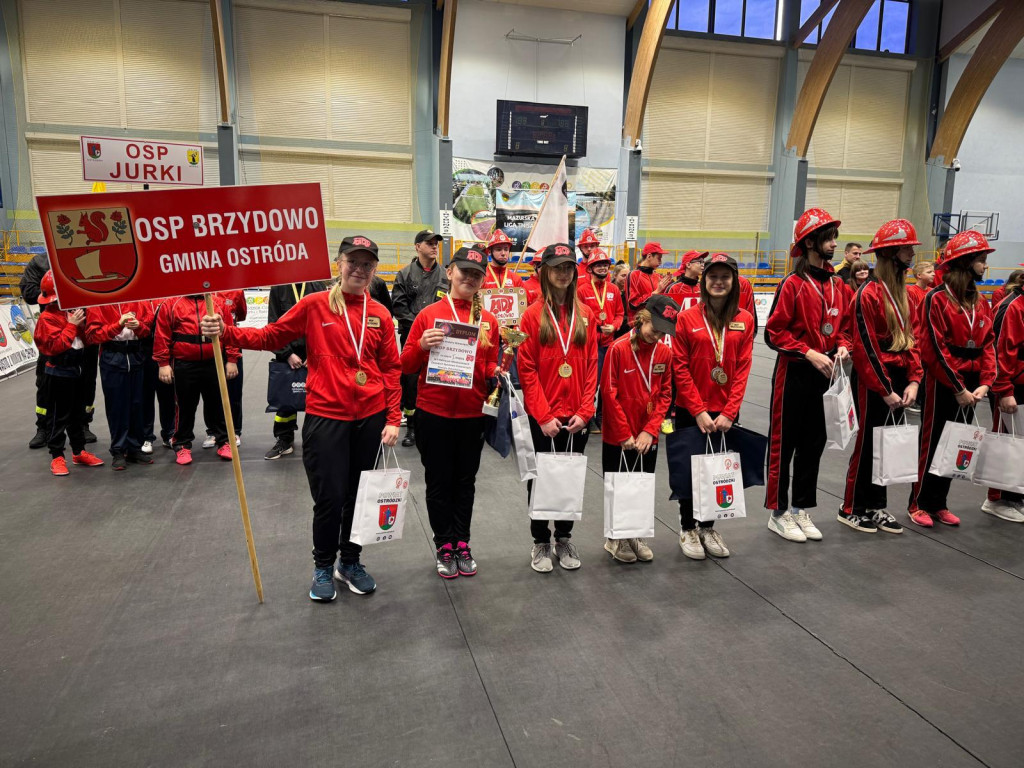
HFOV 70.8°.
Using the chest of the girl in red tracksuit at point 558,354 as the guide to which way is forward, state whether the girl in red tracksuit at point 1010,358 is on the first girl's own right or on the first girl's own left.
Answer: on the first girl's own left

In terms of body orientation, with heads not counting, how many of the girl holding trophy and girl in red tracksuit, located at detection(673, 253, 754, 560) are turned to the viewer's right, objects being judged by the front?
0

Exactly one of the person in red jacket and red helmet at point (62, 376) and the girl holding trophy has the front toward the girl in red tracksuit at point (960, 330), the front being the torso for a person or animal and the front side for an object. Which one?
the person in red jacket and red helmet at point (62, 376)

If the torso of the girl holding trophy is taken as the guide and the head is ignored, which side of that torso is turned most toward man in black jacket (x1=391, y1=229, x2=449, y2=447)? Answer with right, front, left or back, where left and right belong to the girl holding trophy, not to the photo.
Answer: back

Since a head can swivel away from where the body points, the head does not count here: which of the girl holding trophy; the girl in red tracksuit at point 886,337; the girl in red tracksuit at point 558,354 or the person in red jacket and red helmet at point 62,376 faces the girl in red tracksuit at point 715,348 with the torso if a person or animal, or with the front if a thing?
the person in red jacket and red helmet at point 62,376

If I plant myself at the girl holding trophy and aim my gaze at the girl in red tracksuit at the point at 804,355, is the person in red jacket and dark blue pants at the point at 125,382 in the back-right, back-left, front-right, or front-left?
back-left

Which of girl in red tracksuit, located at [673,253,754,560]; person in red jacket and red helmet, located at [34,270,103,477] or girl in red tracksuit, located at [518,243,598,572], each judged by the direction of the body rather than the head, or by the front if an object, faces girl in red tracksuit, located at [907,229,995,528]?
person in red jacket and red helmet, located at [34,270,103,477]

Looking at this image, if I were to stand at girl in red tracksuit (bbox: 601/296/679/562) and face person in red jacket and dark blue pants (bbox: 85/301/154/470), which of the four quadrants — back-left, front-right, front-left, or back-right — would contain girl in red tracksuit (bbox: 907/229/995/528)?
back-right

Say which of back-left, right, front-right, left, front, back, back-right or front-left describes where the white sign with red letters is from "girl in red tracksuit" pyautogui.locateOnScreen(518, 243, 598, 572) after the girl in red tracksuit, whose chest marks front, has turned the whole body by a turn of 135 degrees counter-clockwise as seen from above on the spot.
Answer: back-left
